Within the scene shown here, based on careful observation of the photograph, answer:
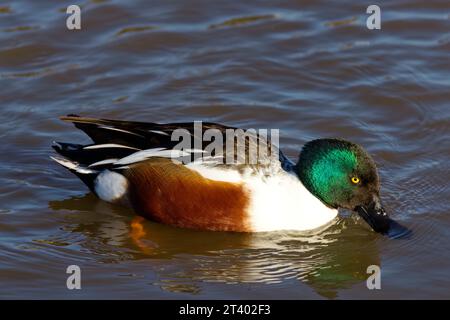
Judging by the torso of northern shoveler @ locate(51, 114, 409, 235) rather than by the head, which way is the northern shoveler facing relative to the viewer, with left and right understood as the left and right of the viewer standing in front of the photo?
facing to the right of the viewer
